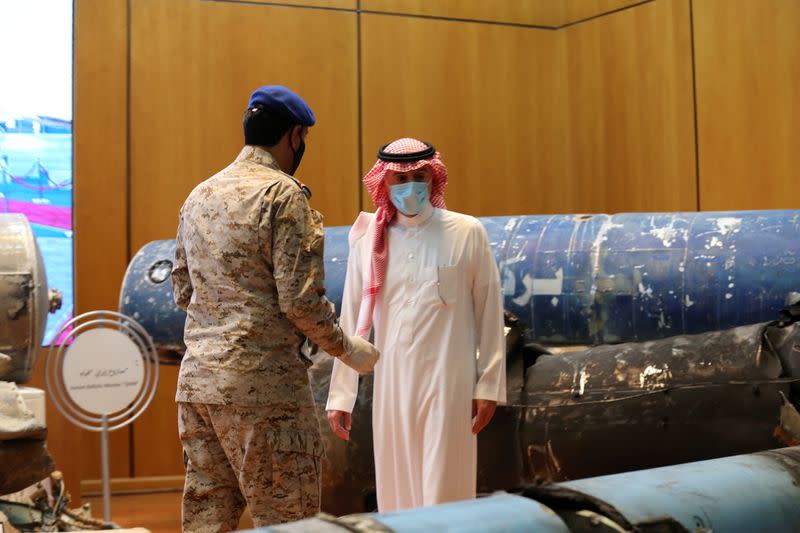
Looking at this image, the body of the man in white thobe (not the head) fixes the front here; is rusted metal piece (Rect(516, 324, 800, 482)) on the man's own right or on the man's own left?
on the man's own left

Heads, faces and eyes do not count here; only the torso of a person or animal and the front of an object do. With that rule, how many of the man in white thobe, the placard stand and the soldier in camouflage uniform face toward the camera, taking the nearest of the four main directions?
2

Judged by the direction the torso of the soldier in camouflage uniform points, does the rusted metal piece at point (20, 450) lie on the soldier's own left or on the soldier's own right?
on the soldier's own left

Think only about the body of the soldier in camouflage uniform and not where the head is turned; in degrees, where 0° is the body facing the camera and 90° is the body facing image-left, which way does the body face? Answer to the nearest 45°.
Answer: approximately 225°

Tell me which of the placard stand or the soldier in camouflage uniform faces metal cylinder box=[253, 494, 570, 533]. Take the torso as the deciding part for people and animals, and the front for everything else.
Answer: the placard stand

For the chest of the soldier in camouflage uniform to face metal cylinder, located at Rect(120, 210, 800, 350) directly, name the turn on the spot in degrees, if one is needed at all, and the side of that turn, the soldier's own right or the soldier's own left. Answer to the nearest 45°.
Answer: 0° — they already face it

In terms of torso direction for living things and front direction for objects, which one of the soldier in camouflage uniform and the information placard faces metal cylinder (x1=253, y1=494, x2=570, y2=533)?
the information placard

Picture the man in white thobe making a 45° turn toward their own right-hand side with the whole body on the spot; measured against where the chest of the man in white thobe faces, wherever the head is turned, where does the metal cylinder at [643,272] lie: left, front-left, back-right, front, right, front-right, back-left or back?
back

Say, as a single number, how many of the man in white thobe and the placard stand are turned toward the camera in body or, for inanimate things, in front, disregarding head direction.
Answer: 2

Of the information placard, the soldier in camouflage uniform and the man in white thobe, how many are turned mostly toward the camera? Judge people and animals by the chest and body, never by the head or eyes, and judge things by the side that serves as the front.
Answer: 2
